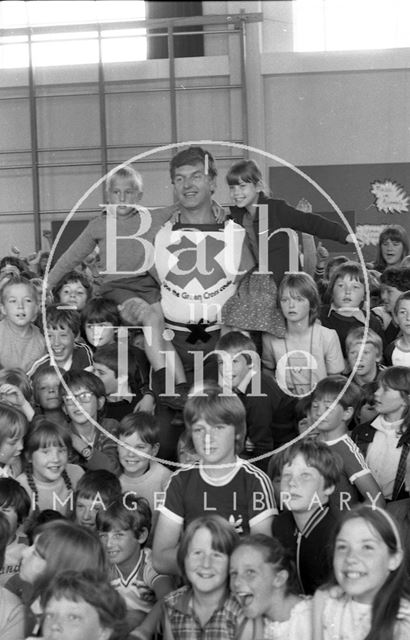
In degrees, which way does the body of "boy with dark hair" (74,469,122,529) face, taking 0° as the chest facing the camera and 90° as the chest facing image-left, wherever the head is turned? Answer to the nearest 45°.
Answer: approximately 45°

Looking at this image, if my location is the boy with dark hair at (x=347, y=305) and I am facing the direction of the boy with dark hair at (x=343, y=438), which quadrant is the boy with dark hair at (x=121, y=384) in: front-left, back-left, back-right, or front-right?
front-right

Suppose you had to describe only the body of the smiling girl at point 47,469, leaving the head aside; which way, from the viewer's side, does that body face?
toward the camera

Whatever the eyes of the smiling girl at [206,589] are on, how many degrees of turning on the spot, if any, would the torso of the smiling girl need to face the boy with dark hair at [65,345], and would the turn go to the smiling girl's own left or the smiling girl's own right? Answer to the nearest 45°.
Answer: approximately 180°

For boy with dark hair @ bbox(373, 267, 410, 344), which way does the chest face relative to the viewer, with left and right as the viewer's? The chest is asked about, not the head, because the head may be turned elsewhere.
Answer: facing the viewer and to the left of the viewer

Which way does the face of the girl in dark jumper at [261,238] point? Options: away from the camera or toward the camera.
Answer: toward the camera

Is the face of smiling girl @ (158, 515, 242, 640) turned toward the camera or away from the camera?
toward the camera

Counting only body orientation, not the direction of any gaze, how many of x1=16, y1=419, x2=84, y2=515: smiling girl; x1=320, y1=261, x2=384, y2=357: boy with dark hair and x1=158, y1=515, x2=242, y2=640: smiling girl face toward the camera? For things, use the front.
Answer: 3

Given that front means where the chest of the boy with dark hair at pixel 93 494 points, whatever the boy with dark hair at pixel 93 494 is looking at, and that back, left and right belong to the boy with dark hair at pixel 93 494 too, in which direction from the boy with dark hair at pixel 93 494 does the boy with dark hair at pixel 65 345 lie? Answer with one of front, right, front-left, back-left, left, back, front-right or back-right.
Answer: back-right

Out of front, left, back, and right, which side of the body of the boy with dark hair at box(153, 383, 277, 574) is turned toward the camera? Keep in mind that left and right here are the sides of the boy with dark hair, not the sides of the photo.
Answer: front

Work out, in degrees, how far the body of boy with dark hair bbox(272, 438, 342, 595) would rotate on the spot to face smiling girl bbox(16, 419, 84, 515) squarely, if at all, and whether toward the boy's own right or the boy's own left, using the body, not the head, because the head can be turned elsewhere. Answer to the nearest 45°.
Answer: approximately 45° to the boy's own right
